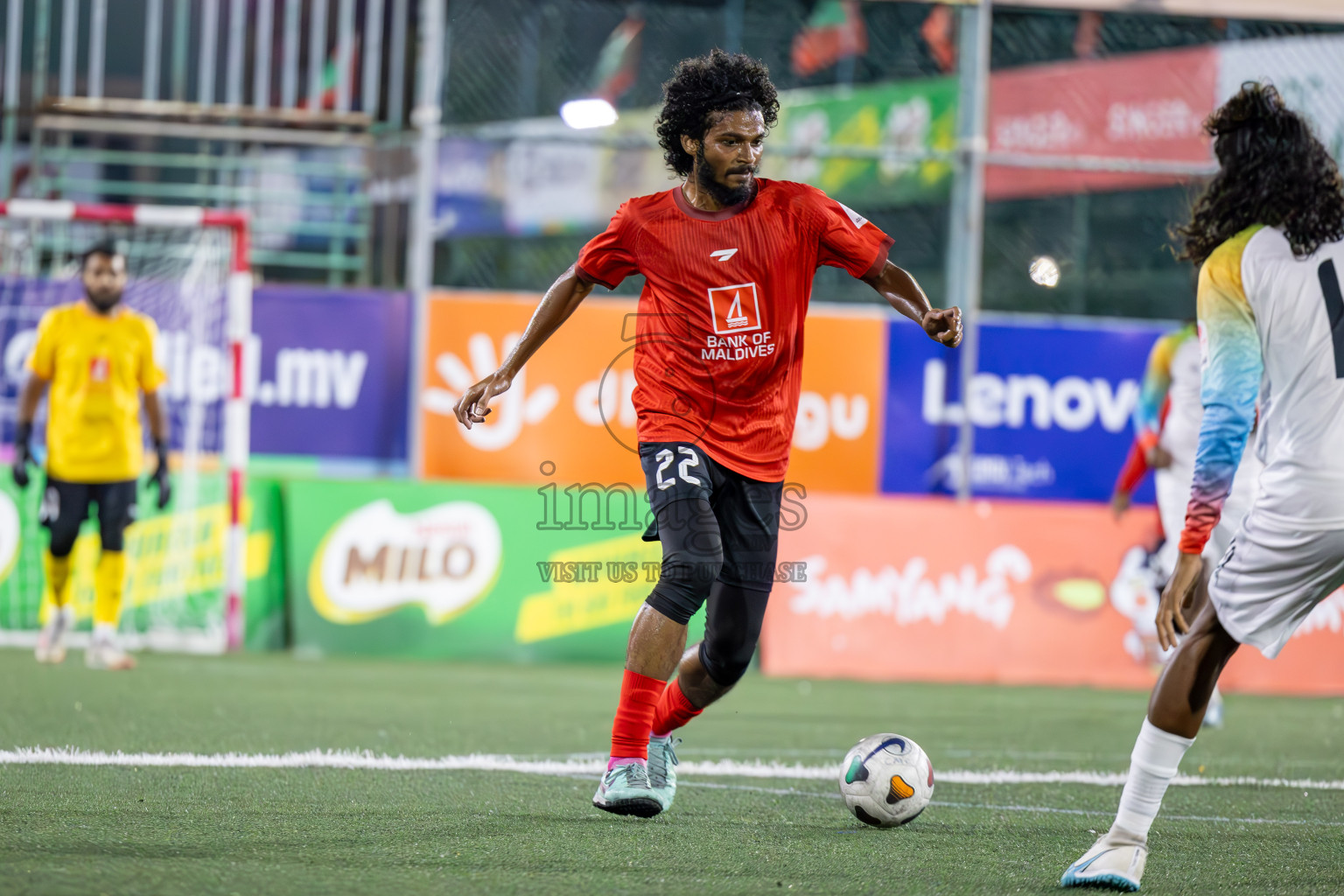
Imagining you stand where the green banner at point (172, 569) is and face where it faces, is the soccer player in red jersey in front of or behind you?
in front

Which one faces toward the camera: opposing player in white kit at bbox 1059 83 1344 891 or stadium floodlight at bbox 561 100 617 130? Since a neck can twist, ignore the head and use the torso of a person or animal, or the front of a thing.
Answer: the stadium floodlight

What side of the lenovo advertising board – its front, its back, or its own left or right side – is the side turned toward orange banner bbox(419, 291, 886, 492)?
right

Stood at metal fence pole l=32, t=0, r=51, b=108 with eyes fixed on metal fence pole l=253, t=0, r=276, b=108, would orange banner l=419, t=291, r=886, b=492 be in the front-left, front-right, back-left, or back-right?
front-right

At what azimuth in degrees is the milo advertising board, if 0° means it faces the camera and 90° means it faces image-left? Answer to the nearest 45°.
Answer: approximately 0°

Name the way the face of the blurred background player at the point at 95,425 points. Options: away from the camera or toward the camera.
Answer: toward the camera

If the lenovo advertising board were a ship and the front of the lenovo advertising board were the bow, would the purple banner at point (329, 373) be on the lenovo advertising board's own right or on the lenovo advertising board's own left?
on the lenovo advertising board's own right

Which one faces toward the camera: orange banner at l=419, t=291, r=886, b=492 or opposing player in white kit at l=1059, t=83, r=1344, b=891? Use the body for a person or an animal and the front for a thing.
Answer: the orange banner

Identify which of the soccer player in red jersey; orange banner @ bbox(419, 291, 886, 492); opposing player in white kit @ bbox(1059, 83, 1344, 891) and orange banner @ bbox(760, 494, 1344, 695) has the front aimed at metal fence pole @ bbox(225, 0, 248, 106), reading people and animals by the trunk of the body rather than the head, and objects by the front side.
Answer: the opposing player in white kit

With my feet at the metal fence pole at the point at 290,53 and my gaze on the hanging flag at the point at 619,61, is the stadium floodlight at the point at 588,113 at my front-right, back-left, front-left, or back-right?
front-right

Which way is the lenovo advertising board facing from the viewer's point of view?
toward the camera

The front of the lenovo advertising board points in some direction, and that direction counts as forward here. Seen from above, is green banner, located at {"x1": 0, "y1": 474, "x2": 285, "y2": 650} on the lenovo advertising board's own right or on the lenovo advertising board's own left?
on the lenovo advertising board's own right

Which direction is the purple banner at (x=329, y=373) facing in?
toward the camera

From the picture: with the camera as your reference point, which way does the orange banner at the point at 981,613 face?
facing the viewer

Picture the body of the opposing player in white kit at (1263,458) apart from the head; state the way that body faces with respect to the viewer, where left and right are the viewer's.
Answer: facing away from the viewer and to the left of the viewer
